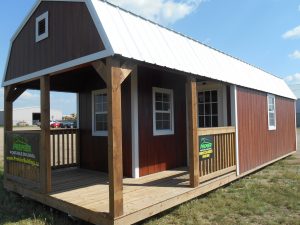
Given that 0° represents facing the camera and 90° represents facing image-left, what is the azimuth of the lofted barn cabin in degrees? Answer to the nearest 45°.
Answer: approximately 45°
